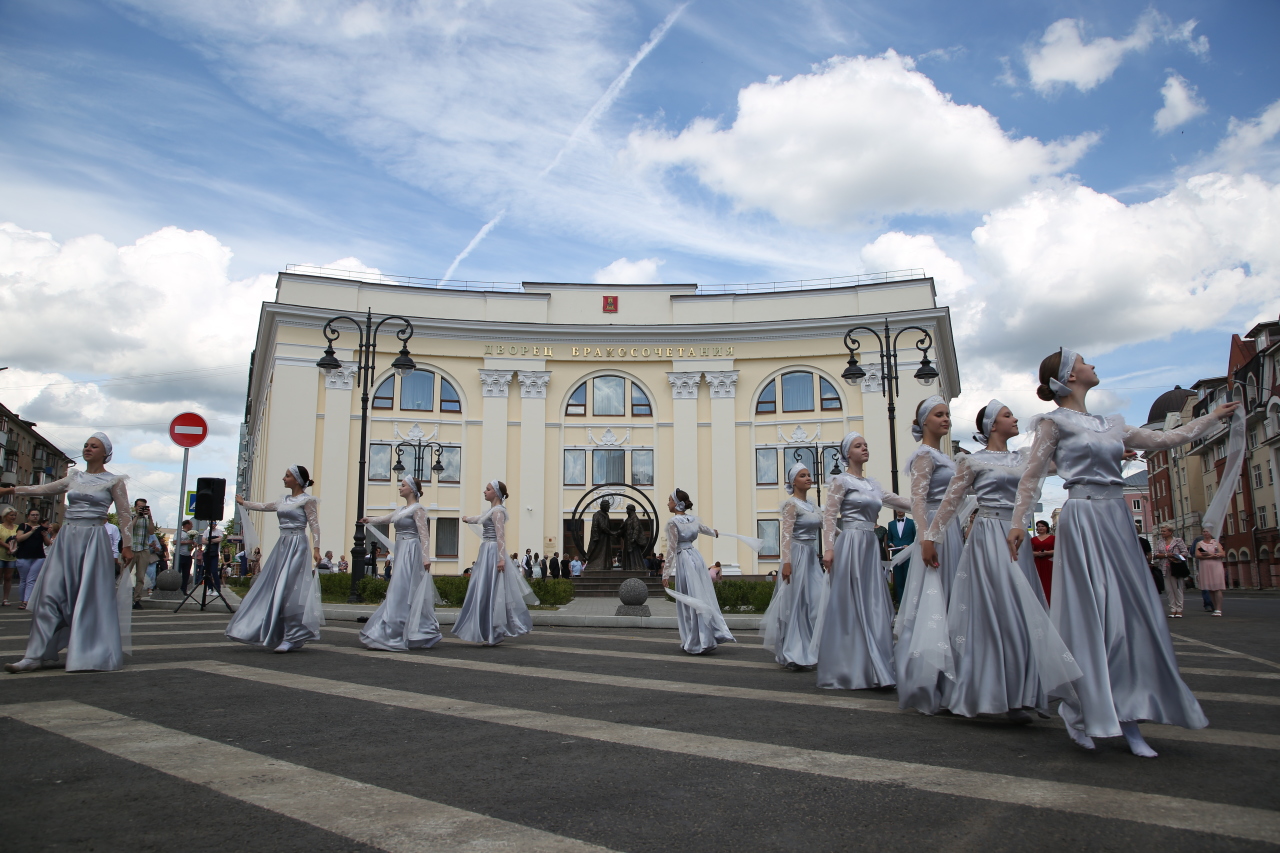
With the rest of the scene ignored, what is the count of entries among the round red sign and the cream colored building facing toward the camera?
2

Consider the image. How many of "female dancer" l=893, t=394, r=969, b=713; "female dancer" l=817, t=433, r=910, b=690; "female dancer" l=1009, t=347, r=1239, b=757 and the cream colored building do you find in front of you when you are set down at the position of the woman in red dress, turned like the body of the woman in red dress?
3

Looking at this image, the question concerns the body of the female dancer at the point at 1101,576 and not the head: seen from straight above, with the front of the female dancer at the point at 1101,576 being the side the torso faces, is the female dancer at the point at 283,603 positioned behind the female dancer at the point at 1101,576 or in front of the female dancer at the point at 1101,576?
behind

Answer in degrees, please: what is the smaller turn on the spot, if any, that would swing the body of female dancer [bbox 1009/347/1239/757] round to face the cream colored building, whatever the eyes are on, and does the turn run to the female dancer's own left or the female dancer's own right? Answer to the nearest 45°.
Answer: approximately 180°

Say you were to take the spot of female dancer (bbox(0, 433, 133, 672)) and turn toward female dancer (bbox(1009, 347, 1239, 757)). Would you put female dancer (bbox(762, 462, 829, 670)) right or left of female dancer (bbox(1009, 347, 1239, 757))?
left
